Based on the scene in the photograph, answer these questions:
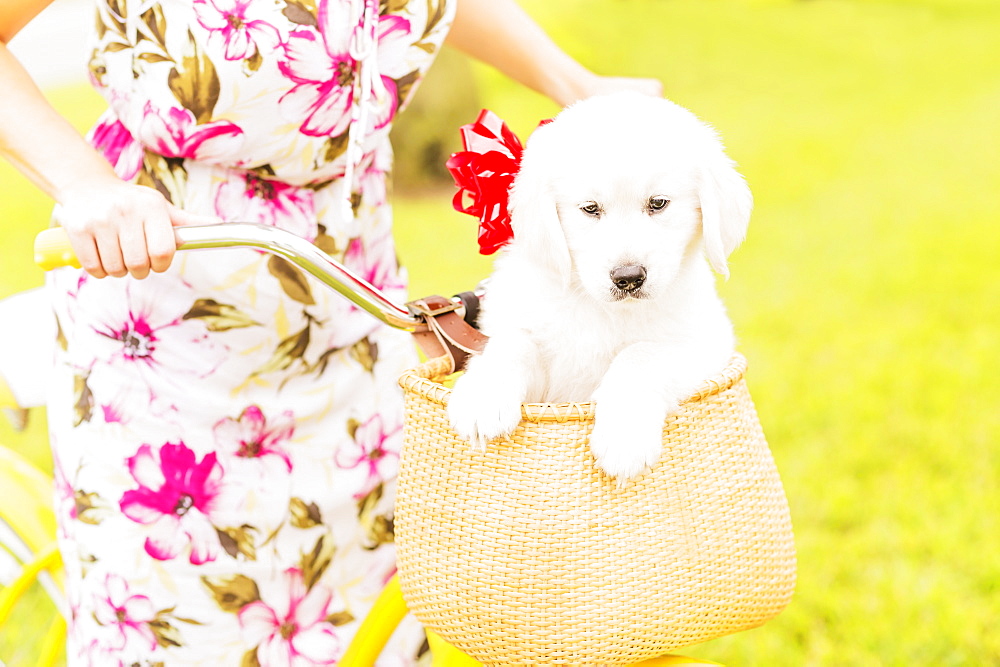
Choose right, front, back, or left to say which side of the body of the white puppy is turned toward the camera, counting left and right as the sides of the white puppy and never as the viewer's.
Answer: front

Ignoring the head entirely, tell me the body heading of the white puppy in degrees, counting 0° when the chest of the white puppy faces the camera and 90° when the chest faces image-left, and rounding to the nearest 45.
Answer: approximately 0°
